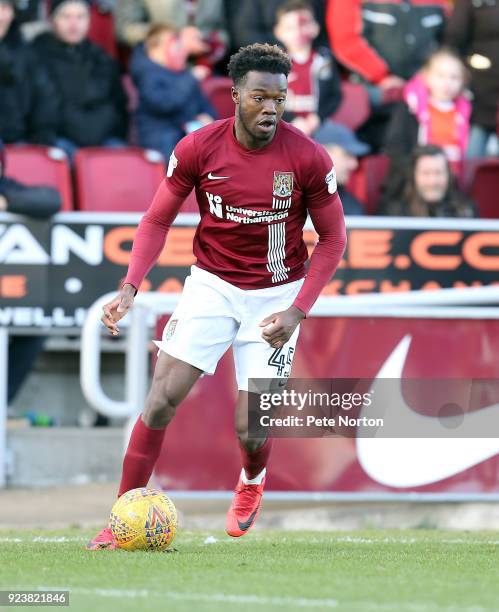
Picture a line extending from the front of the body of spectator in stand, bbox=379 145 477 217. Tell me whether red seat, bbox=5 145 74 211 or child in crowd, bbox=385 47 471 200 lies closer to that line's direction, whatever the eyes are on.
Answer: the red seat

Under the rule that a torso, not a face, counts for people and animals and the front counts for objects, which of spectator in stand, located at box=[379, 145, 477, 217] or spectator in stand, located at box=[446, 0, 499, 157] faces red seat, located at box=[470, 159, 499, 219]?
spectator in stand, located at box=[446, 0, 499, 157]

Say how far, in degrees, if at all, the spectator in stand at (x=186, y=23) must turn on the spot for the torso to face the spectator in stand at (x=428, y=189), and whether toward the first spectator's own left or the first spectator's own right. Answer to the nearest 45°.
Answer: approximately 45° to the first spectator's own left

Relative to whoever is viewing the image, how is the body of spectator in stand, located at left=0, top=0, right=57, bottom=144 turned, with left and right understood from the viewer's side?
facing the viewer

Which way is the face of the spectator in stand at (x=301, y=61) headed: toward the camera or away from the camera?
toward the camera

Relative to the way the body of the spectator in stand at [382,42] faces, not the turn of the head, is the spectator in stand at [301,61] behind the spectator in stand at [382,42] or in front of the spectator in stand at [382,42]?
in front

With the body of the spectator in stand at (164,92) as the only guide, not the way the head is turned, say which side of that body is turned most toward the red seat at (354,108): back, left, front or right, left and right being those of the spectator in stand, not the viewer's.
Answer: left

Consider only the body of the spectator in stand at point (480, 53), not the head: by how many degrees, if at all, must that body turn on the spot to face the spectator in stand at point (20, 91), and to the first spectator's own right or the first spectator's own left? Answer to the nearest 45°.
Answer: approximately 45° to the first spectator's own right

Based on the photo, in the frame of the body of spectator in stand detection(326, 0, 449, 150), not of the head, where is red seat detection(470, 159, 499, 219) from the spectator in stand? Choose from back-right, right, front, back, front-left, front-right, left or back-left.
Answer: front-left

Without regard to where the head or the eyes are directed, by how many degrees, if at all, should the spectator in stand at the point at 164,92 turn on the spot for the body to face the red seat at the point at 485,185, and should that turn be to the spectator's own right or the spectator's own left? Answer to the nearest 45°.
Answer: approximately 45° to the spectator's own left

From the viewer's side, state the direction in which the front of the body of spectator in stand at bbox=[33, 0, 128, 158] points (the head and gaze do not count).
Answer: toward the camera

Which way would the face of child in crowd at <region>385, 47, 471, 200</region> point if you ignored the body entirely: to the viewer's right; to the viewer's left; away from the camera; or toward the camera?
toward the camera

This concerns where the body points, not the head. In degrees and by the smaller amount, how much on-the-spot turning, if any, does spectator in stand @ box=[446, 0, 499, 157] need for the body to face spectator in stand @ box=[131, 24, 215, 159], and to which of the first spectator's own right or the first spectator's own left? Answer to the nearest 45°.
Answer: approximately 45° to the first spectator's own right

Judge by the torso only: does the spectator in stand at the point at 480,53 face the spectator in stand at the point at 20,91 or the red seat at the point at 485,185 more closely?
the red seat

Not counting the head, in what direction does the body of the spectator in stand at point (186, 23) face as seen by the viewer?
toward the camera

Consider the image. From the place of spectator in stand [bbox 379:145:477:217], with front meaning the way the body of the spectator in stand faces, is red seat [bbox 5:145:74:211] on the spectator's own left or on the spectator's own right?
on the spectator's own right

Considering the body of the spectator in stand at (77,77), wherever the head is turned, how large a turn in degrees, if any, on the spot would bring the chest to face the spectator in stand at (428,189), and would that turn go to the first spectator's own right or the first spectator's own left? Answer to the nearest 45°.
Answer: approximately 90° to the first spectator's own left

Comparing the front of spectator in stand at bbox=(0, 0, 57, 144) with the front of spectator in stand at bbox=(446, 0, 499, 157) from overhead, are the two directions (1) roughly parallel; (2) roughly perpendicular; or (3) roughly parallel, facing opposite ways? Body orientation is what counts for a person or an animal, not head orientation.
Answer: roughly parallel

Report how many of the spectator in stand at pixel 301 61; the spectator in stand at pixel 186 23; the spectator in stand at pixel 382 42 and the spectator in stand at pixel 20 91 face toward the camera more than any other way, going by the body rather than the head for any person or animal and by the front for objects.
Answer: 4

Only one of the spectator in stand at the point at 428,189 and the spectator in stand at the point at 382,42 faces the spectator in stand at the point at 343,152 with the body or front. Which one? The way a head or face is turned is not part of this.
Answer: the spectator in stand at the point at 382,42
